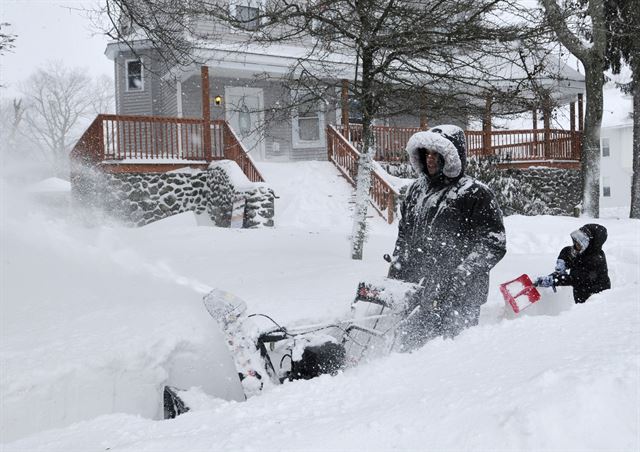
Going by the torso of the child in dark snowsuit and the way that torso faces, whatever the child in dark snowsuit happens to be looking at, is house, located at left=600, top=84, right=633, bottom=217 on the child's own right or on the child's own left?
on the child's own right

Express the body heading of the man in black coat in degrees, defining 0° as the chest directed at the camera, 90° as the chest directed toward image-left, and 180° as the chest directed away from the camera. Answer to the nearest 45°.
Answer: approximately 45°

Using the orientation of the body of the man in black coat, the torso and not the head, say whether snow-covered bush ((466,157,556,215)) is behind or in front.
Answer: behind

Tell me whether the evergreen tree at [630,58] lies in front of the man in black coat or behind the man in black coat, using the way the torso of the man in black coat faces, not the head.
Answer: behind

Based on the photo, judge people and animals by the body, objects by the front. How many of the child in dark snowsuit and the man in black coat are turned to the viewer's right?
0

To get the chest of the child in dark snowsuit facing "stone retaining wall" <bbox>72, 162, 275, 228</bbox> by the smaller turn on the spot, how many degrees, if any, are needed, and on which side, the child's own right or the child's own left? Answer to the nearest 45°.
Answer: approximately 45° to the child's own right

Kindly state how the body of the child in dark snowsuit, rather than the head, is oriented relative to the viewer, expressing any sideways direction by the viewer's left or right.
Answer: facing to the left of the viewer

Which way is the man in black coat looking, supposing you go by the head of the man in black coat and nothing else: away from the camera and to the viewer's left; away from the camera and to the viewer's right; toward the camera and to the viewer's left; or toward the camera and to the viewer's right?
toward the camera and to the viewer's left

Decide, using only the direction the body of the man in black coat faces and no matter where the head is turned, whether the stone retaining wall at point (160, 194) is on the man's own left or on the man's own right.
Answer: on the man's own right

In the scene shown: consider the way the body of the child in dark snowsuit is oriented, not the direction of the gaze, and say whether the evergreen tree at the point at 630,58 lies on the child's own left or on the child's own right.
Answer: on the child's own right

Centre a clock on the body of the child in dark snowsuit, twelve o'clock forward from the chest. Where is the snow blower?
The snow blower is roughly at 10 o'clock from the child in dark snowsuit.

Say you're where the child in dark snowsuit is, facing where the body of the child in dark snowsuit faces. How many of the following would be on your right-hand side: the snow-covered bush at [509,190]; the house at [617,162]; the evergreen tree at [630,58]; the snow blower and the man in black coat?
3

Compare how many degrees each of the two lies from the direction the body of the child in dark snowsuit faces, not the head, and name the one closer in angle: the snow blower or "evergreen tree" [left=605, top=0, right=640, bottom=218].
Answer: the snow blower

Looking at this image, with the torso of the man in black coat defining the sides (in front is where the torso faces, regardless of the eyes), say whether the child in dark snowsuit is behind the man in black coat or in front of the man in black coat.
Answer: behind
